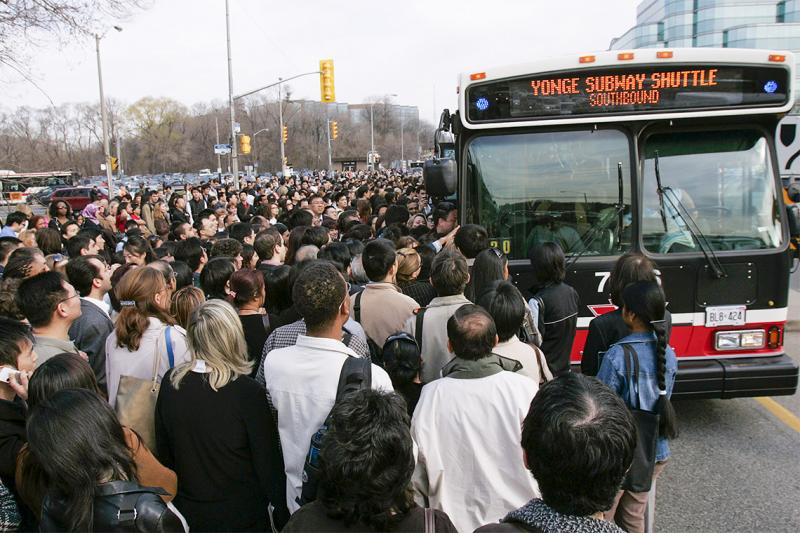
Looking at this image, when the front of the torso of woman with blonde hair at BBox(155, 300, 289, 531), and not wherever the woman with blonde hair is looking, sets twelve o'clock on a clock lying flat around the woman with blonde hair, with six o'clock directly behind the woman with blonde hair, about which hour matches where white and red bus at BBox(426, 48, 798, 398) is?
The white and red bus is roughly at 2 o'clock from the woman with blonde hair.

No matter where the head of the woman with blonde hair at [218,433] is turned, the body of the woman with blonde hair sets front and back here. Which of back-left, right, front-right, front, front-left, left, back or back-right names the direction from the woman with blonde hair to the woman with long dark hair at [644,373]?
right

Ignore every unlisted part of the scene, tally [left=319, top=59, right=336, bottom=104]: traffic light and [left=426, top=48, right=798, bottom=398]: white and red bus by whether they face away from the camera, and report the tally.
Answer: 0

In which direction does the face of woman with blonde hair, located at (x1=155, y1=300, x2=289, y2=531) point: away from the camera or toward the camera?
away from the camera

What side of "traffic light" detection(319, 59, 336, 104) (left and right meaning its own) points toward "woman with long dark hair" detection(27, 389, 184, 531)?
front

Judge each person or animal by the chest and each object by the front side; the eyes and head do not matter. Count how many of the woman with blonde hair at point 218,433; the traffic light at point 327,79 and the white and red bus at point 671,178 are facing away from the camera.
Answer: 1

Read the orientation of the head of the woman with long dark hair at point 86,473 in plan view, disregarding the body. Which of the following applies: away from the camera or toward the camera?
away from the camera

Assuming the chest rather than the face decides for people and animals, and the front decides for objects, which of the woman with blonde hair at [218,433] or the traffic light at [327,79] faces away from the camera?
the woman with blonde hair

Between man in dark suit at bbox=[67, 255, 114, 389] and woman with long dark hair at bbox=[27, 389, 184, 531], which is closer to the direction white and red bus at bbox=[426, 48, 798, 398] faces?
the woman with long dark hair

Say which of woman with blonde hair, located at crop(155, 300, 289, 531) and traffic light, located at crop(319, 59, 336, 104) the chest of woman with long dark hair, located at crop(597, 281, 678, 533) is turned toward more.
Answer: the traffic light

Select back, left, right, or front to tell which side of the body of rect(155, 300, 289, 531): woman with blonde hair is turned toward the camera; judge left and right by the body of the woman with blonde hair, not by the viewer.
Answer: back

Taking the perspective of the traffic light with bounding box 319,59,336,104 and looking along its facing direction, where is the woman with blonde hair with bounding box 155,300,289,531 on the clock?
The woman with blonde hair is roughly at 12 o'clock from the traffic light.

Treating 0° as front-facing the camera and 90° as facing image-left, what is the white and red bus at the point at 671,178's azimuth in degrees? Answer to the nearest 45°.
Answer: approximately 0°

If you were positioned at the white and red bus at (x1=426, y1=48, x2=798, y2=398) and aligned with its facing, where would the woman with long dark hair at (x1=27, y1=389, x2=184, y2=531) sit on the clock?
The woman with long dark hair is roughly at 1 o'clock from the white and red bus.
